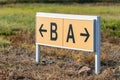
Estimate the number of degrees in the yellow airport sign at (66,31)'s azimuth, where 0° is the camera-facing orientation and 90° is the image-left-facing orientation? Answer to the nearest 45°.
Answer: approximately 45°
